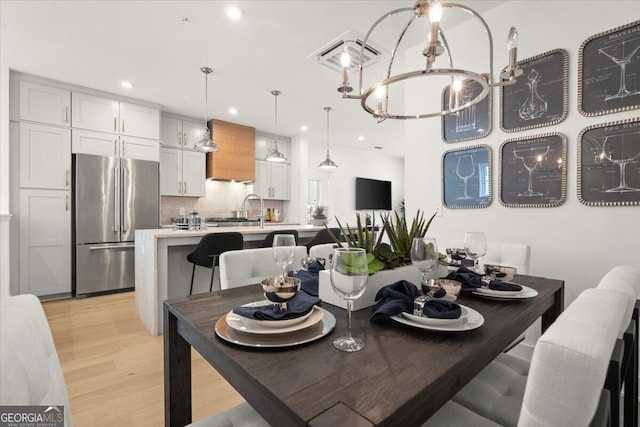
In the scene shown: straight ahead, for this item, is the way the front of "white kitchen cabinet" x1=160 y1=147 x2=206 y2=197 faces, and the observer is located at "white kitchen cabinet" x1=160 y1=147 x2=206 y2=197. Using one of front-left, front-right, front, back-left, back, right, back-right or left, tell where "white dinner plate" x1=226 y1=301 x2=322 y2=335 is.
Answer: front-right

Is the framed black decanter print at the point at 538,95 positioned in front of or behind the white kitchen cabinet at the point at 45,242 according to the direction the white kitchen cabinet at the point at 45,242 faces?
in front

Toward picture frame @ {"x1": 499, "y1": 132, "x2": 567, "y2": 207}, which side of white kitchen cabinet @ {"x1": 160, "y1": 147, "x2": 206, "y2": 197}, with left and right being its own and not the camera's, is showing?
front

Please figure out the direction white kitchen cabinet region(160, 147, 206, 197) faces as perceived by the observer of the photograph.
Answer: facing the viewer and to the right of the viewer

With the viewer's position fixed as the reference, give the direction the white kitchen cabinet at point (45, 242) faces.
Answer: facing the viewer

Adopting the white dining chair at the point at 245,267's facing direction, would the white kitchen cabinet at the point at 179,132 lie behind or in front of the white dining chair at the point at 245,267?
behind

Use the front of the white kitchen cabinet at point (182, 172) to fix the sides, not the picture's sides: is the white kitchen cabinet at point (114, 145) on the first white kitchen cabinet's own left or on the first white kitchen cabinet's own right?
on the first white kitchen cabinet's own right

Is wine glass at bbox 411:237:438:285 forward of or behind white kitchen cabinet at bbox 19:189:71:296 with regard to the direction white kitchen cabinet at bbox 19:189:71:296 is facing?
forward

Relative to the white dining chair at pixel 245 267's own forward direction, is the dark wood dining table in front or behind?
in front

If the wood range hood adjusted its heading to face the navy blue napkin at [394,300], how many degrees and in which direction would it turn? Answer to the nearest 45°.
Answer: approximately 45° to its right

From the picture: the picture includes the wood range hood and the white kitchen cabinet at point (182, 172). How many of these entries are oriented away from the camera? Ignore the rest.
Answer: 0

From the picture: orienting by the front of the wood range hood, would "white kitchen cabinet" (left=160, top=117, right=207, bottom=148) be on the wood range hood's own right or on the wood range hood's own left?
on the wood range hood's own right

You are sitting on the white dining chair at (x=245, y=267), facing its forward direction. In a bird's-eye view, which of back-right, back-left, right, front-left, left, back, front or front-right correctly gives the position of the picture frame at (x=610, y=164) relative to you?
front-left

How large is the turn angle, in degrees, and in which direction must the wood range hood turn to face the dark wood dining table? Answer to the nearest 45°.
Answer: approximately 45° to its right
